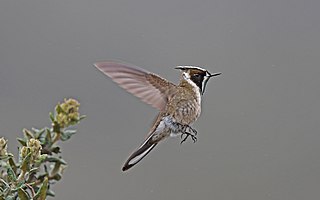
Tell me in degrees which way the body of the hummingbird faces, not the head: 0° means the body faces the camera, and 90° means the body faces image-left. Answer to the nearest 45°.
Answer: approximately 270°
